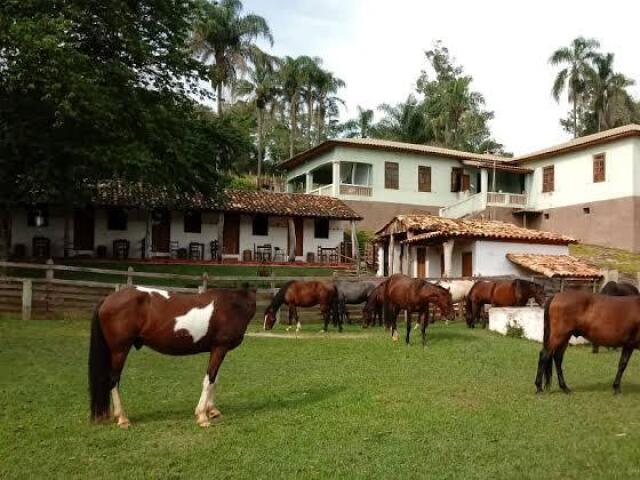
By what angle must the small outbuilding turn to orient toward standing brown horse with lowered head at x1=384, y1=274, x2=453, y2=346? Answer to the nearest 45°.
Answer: approximately 45° to its left

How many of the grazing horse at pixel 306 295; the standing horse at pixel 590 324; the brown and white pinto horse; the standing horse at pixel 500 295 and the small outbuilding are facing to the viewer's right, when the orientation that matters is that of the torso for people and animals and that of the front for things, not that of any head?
3

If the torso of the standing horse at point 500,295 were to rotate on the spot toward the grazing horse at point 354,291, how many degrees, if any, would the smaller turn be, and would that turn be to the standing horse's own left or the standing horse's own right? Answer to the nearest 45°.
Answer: approximately 180°

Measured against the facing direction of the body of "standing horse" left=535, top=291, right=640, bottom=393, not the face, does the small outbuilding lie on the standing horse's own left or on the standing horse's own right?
on the standing horse's own left

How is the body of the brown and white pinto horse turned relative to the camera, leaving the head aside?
to the viewer's right

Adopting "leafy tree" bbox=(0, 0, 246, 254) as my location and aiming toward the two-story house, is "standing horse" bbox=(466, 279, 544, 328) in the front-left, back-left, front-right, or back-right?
front-right

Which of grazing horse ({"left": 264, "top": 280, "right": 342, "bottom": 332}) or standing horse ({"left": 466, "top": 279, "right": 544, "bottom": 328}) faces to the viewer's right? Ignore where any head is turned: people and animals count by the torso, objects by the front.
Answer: standing horse ({"left": 466, "top": 279, "right": 544, "bottom": 328})

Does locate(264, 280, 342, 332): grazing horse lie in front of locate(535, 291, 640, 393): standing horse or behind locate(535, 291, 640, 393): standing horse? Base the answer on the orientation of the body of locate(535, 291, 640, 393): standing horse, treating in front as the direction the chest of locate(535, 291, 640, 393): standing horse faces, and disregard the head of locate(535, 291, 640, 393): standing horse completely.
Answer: behind

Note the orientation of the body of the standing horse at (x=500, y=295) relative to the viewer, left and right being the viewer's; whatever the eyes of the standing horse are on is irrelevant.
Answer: facing to the right of the viewer

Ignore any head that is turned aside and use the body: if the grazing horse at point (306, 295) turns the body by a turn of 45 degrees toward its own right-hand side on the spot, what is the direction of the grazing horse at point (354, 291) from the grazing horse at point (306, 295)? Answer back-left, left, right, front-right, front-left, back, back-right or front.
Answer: right

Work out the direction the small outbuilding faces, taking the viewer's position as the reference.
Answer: facing the viewer and to the left of the viewer

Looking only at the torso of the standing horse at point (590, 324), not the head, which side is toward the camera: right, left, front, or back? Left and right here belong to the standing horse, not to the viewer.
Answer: right

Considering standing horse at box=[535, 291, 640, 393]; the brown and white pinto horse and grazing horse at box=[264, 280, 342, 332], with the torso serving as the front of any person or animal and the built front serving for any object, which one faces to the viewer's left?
grazing horse at box=[264, 280, 342, 332]

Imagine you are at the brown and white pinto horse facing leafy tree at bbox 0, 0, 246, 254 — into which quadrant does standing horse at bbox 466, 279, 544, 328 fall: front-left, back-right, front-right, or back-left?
front-right

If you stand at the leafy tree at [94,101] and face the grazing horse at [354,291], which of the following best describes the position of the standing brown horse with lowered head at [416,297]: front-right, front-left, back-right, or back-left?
front-right
